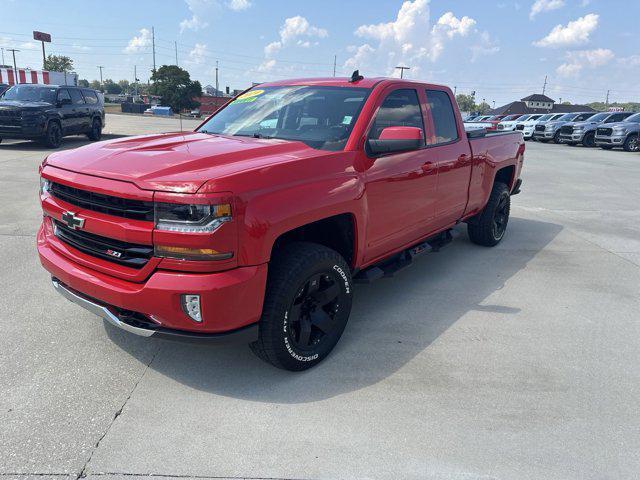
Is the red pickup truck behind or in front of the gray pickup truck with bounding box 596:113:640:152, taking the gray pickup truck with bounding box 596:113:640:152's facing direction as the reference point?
in front

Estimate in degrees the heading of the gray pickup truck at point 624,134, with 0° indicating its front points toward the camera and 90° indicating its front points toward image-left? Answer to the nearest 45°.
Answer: approximately 45°

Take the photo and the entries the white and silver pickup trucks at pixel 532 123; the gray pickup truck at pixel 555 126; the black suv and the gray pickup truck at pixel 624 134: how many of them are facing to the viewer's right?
0

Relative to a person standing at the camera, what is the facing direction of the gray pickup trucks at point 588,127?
facing the viewer and to the left of the viewer

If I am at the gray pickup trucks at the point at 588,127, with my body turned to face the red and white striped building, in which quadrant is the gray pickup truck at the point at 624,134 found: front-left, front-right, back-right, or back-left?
back-left

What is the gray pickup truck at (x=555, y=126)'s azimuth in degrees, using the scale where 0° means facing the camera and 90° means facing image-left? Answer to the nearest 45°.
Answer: approximately 45°

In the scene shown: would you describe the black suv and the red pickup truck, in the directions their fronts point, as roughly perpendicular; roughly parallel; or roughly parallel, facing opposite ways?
roughly parallel

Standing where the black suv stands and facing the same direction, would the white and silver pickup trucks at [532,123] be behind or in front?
behind

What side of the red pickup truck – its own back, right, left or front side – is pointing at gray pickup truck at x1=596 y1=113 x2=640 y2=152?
back

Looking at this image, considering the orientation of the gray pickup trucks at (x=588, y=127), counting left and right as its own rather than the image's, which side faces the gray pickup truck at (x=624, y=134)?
left

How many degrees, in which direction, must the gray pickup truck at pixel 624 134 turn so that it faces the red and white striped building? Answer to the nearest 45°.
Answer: approximately 45° to its right

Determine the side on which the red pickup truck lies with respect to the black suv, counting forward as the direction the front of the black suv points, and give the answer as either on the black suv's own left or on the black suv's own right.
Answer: on the black suv's own left

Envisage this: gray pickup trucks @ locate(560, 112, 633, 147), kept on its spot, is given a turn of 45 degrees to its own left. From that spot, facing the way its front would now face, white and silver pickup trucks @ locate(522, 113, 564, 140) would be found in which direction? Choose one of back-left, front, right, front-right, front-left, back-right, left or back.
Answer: back-right

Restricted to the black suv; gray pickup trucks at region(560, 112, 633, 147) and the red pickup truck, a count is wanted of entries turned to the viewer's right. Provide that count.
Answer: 0

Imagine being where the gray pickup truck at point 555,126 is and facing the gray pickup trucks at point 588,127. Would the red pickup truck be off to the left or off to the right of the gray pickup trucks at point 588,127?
right
